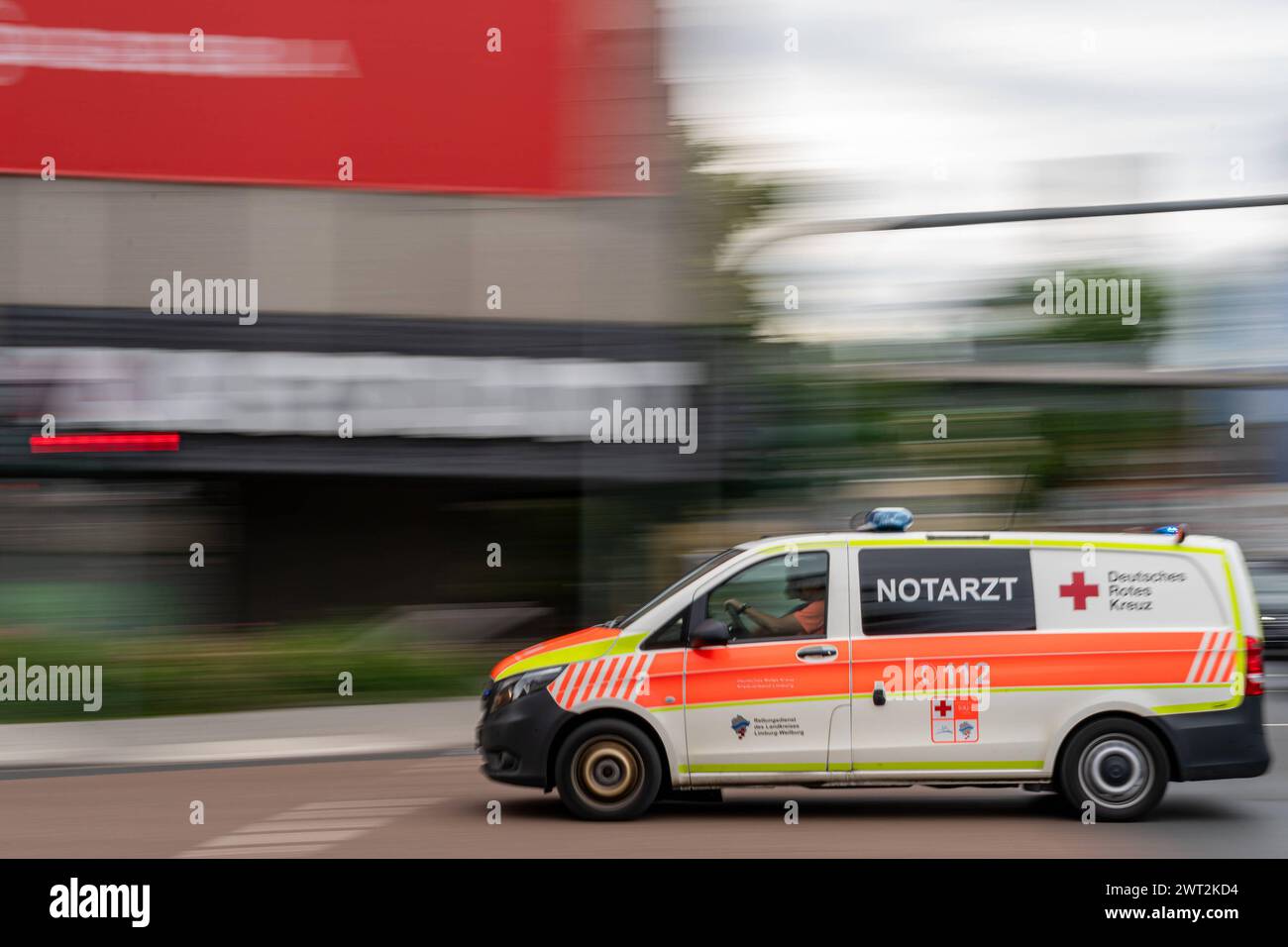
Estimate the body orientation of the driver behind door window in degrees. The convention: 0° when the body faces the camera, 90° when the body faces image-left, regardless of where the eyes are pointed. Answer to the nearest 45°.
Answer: approximately 90°

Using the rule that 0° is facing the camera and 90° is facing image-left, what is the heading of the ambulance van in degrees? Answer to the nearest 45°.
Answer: approximately 90°

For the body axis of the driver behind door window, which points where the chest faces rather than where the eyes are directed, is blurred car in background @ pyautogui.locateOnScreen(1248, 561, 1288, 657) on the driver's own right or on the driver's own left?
on the driver's own right
